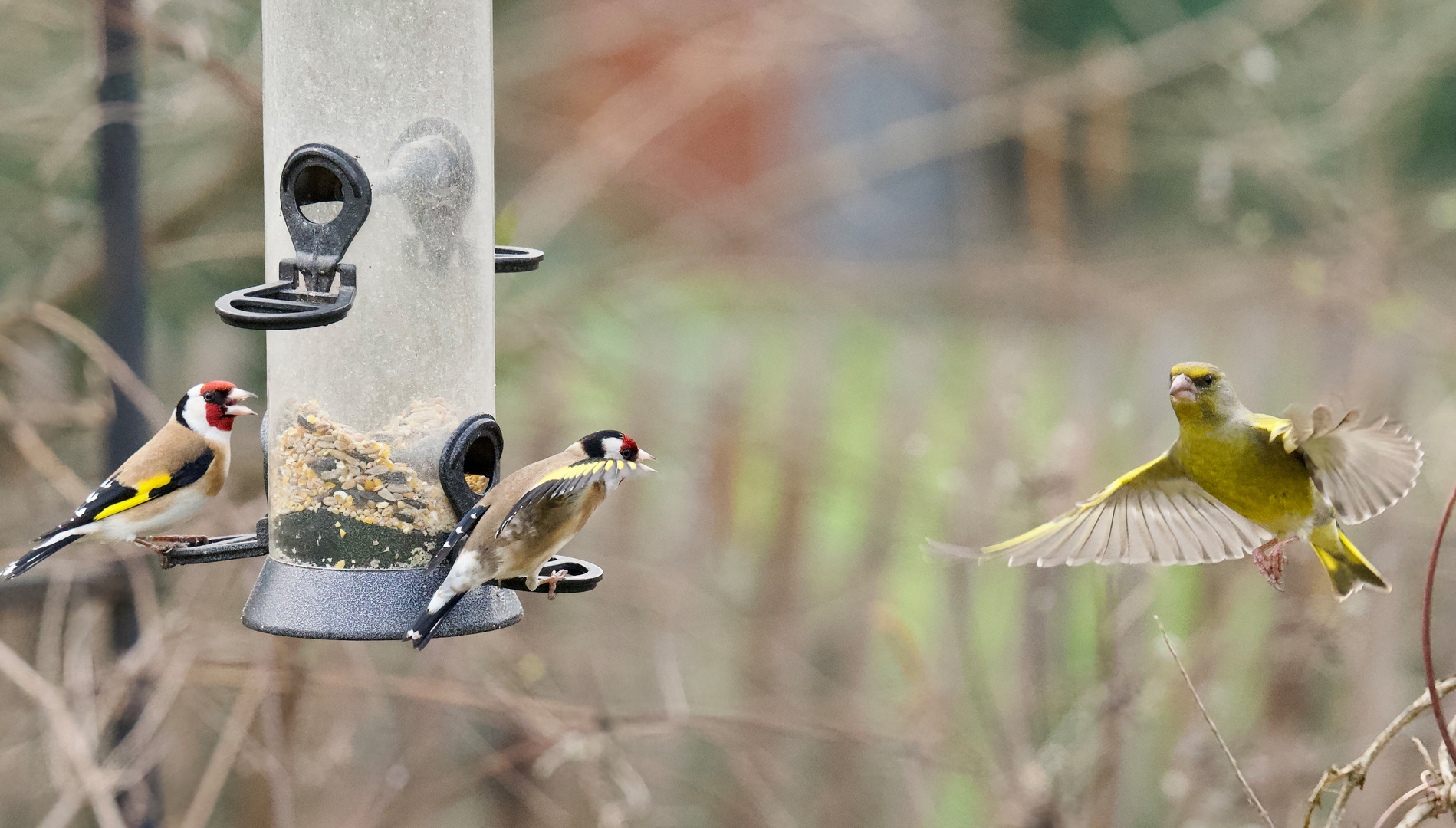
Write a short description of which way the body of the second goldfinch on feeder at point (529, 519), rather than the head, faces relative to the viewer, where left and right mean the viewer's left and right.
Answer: facing to the right of the viewer

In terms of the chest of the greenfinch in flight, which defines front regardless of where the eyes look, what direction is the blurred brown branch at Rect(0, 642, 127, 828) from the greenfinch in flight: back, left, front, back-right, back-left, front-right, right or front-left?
front-right

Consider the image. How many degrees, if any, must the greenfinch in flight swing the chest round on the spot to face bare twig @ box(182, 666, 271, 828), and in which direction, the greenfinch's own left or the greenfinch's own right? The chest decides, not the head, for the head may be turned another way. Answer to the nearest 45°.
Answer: approximately 45° to the greenfinch's own right

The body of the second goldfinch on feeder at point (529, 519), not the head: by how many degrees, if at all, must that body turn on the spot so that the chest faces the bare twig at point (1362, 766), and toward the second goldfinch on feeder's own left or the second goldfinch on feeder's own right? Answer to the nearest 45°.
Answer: approximately 45° to the second goldfinch on feeder's own right

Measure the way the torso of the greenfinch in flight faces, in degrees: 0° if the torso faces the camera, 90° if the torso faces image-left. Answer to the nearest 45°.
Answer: approximately 45°

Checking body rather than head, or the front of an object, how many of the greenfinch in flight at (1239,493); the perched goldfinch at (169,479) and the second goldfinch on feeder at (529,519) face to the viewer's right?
2

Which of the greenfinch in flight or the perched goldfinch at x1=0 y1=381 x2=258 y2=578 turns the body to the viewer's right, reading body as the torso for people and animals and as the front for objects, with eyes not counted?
the perched goldfinch

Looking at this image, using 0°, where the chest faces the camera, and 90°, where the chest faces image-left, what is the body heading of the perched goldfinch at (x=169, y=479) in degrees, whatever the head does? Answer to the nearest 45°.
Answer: approximately 270°

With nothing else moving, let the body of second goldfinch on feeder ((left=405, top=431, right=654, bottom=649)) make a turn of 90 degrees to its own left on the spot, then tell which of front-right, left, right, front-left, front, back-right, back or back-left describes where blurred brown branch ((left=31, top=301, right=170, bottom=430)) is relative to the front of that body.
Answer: front-left

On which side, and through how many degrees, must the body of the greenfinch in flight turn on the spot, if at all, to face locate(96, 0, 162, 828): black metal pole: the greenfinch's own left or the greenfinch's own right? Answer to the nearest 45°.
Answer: approximately 45° to the greenfinch's own right

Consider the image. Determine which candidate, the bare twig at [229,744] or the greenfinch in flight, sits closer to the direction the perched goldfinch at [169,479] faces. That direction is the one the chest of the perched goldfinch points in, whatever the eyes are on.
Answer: the greenfinch in flight
